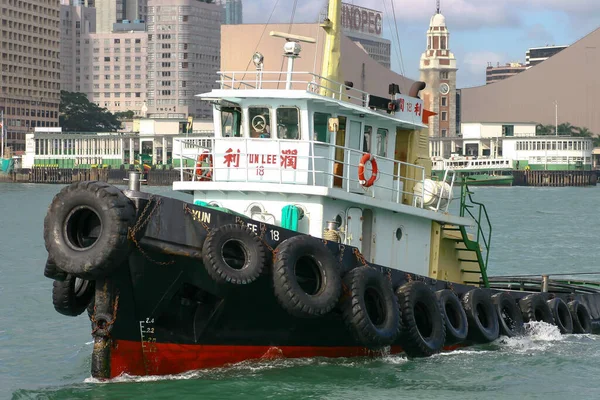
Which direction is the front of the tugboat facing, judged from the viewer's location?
facing the viewer and to the left of the viewer
